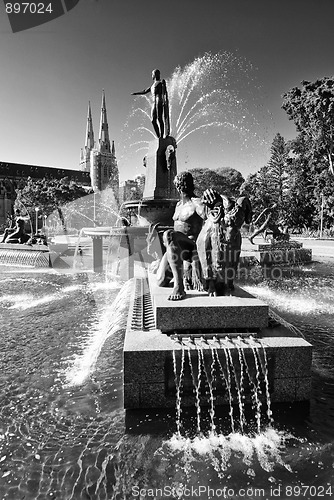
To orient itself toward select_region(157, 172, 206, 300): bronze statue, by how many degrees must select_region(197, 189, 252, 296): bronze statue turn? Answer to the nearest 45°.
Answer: approximately 135° to its right

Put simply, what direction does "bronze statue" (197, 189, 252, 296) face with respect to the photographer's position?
facing the viewer

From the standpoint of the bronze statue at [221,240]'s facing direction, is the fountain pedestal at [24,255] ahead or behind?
behind

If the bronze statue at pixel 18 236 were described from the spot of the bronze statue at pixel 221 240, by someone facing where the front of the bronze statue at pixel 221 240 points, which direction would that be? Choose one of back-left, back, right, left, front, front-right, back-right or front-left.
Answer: back-right

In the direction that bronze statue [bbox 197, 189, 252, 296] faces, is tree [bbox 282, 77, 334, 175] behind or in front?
behind
